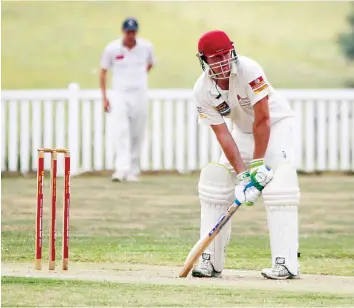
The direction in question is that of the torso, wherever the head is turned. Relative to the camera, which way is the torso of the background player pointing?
toward the camera

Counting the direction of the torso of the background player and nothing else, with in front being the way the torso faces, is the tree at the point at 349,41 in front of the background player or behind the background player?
behind

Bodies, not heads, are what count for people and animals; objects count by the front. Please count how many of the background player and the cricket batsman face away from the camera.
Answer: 0

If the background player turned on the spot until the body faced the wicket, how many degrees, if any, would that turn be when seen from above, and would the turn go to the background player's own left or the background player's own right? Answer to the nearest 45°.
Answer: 0° — they already face it

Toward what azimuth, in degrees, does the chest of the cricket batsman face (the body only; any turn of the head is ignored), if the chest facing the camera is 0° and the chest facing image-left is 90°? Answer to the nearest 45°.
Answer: approximately 45°

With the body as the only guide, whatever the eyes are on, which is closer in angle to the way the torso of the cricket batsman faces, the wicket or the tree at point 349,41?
the wicket

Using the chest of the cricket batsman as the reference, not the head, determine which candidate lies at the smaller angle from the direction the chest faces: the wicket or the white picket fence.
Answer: the wicket

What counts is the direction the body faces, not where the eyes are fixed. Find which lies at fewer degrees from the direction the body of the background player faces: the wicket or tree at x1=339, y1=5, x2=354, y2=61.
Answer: the wicket

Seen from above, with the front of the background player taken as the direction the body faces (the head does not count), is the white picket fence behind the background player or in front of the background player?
behind

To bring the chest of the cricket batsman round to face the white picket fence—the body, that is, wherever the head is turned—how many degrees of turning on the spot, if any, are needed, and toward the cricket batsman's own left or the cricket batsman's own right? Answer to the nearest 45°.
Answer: approximately 135° to the cricket batsman's own right

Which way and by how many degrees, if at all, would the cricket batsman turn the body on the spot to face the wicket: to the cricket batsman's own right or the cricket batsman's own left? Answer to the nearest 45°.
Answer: approximately 45° to the cricket batsman's own right

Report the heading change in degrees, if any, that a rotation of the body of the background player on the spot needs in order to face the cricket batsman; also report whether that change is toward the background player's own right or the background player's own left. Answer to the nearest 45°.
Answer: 0° — they already face them
